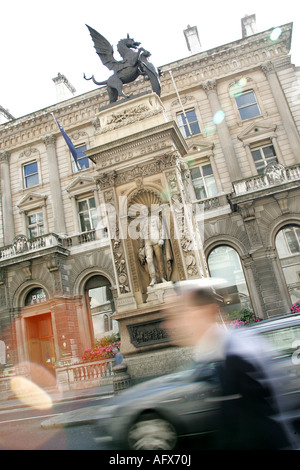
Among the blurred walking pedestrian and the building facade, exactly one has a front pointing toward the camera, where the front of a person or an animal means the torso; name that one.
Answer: the building facade

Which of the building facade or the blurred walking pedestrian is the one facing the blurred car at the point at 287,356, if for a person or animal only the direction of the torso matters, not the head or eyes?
the building facade

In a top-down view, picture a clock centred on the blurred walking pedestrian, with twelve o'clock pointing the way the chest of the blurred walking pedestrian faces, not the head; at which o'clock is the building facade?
The building facade is roughly at 3 o'clock from the blurred walking pedestrian.

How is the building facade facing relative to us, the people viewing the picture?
facing the viewer

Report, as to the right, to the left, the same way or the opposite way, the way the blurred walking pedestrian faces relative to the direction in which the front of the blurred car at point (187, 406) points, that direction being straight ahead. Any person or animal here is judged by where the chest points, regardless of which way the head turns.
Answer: the same way

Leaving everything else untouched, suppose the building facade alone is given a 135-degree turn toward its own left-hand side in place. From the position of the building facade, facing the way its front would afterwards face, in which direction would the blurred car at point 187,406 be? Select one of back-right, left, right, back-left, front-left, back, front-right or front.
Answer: back-right

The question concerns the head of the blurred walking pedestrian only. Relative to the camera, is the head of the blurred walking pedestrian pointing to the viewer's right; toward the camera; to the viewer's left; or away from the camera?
to the viewer's left

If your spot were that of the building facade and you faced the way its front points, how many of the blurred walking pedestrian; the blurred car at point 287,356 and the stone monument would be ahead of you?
3

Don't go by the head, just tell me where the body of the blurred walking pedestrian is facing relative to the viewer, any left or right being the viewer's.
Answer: facing to the left of the viewer

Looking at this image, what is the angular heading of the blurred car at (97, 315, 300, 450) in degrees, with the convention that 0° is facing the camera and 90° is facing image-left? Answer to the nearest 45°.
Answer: approximately 90°

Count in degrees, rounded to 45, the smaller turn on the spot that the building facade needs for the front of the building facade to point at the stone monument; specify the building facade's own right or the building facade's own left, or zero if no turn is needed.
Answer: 0° — it already faces it

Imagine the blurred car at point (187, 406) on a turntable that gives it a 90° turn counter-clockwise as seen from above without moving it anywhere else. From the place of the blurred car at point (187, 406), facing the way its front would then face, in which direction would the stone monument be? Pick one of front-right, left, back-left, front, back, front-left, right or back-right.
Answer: back

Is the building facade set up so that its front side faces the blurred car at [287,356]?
yes

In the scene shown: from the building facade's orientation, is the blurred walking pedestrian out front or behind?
out front
